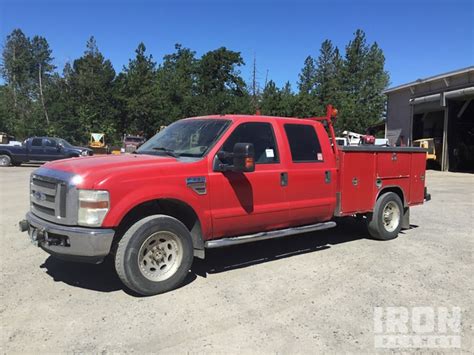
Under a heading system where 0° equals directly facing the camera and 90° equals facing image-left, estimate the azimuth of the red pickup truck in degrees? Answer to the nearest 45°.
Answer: approximately 45°

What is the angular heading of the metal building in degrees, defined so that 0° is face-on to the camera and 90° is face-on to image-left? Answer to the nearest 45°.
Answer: approximately 45°

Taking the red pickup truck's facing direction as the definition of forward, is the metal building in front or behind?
behind

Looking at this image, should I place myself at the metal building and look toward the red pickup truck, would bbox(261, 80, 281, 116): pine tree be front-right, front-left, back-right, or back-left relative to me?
back-right

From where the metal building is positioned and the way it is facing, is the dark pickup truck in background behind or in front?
in front
